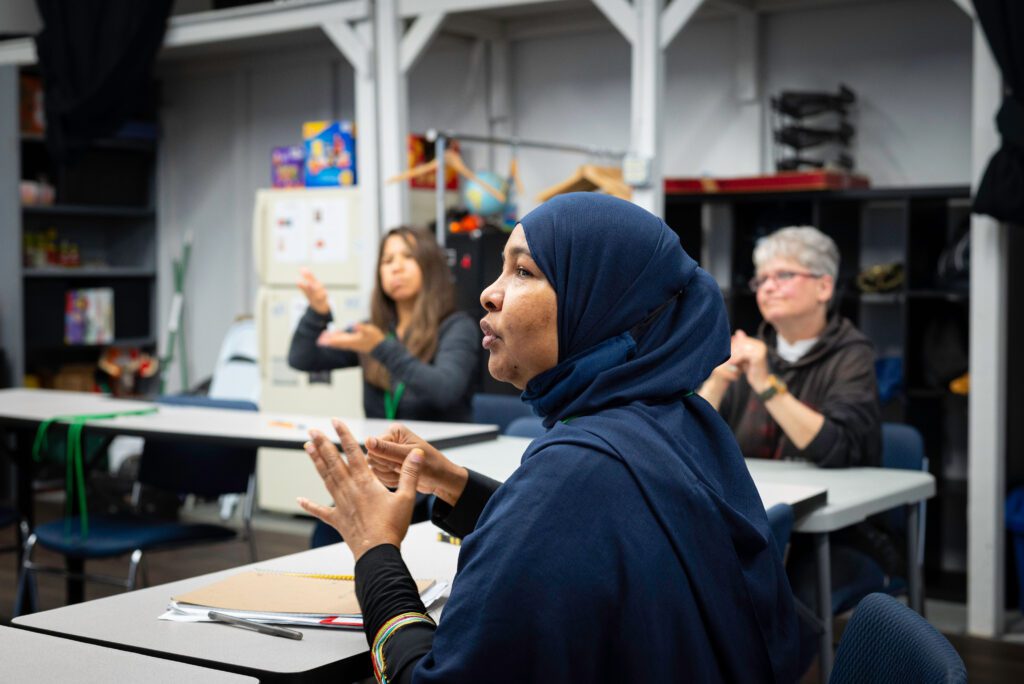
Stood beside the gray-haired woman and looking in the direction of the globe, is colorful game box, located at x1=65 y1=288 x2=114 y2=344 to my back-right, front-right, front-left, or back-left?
front-left

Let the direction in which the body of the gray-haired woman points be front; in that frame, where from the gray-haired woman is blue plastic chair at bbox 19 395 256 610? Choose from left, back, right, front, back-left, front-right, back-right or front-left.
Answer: front-right

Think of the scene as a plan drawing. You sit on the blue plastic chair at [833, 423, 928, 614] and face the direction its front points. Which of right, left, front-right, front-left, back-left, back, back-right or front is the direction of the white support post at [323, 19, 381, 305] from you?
right

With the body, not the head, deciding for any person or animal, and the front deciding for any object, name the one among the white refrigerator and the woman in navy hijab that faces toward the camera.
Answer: the white refrigerator

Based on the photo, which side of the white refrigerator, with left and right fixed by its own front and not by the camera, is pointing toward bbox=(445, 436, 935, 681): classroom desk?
front

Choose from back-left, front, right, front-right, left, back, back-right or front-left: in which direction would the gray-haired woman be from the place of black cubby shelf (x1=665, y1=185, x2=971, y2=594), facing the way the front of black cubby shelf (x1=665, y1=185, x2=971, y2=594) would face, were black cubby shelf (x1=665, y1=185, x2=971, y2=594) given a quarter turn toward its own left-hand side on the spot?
right

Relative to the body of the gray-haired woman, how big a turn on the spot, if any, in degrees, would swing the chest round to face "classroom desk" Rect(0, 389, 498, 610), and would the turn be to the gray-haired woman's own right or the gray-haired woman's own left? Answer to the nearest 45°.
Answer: approximately 45° to the gray-haired woman's own right

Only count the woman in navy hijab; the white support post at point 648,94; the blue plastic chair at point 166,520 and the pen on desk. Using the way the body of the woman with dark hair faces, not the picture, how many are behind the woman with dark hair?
1

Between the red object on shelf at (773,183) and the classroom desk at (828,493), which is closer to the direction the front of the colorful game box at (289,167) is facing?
the classroom desk

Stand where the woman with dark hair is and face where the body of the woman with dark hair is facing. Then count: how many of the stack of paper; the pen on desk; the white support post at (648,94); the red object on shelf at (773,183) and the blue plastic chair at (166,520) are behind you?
2

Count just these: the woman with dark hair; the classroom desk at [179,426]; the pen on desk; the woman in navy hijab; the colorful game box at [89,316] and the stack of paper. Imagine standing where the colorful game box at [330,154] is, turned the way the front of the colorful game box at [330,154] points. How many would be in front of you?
5

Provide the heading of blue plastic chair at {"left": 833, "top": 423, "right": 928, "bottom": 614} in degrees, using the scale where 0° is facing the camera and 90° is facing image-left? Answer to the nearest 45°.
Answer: approximately 45°

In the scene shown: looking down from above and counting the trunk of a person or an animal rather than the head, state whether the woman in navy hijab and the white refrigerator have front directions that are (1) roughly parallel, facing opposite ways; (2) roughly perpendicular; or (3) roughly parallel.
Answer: roughly perpendicular

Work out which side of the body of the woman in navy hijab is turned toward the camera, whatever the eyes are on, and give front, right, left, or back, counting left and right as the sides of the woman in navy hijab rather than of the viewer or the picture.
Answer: left

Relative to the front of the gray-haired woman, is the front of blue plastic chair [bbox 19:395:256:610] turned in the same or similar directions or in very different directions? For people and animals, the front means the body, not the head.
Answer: same or similar directions

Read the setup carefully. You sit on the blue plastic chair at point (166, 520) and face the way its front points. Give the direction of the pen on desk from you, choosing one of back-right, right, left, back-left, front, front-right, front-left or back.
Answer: front-left

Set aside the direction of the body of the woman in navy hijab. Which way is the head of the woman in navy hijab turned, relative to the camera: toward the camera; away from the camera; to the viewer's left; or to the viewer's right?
to the viewer's left

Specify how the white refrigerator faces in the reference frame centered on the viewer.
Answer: facing the viewer

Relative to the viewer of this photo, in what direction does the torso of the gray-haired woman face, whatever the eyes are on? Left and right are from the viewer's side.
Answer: facing the viewer and to the left of the viewer
